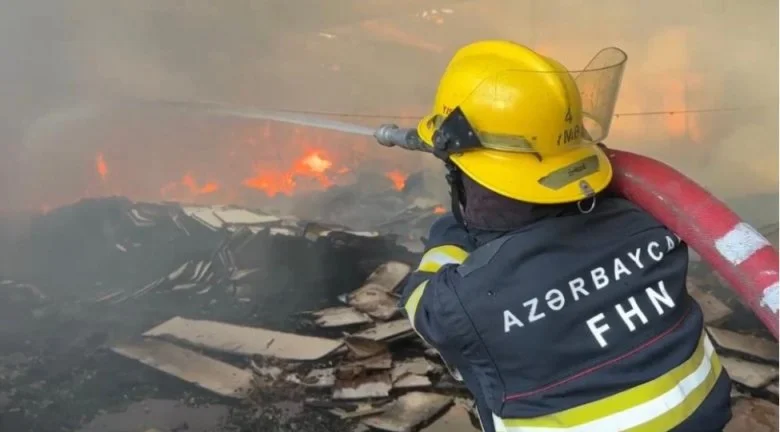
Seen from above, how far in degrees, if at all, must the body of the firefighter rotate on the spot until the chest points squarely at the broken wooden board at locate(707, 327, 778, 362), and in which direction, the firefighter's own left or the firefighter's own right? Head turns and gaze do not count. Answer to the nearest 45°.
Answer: approximately 90° to the firefighter's own right

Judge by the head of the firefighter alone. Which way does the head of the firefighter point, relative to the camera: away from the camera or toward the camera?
away from the camera

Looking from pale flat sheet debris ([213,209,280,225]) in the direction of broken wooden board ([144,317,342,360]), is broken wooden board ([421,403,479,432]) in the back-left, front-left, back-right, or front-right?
front-left

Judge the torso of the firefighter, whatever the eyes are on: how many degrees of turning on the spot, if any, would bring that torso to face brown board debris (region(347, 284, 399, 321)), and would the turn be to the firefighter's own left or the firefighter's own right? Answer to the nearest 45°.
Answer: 0° — they already face it

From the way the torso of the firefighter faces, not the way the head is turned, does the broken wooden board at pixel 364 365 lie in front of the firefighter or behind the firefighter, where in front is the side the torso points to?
in front

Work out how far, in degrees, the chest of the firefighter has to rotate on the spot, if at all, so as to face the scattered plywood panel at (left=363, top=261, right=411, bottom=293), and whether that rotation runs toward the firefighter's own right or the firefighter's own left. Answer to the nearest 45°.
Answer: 0° — they already face it

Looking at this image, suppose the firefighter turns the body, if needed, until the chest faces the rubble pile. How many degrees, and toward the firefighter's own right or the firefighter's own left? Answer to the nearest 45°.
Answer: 0° — they already face it

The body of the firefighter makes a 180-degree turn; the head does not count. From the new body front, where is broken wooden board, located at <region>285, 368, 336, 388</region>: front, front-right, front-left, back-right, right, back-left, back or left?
back

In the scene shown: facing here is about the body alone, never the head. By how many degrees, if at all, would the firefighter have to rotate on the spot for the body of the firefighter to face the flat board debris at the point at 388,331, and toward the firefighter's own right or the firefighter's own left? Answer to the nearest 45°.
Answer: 0° — they already face it

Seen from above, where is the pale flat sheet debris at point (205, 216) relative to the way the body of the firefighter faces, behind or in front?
in front

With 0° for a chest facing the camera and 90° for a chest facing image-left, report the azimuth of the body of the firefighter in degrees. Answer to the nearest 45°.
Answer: approximately 135°

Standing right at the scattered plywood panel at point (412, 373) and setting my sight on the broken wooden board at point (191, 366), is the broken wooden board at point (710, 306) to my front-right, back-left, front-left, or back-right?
back-right

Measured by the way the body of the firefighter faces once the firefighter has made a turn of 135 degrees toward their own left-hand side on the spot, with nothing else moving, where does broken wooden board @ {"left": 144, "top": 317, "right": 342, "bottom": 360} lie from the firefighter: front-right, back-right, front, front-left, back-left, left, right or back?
back-right

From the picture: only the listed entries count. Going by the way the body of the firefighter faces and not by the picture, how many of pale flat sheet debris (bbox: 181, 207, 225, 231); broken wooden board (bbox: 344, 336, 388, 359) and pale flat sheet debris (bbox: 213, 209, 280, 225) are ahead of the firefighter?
3
